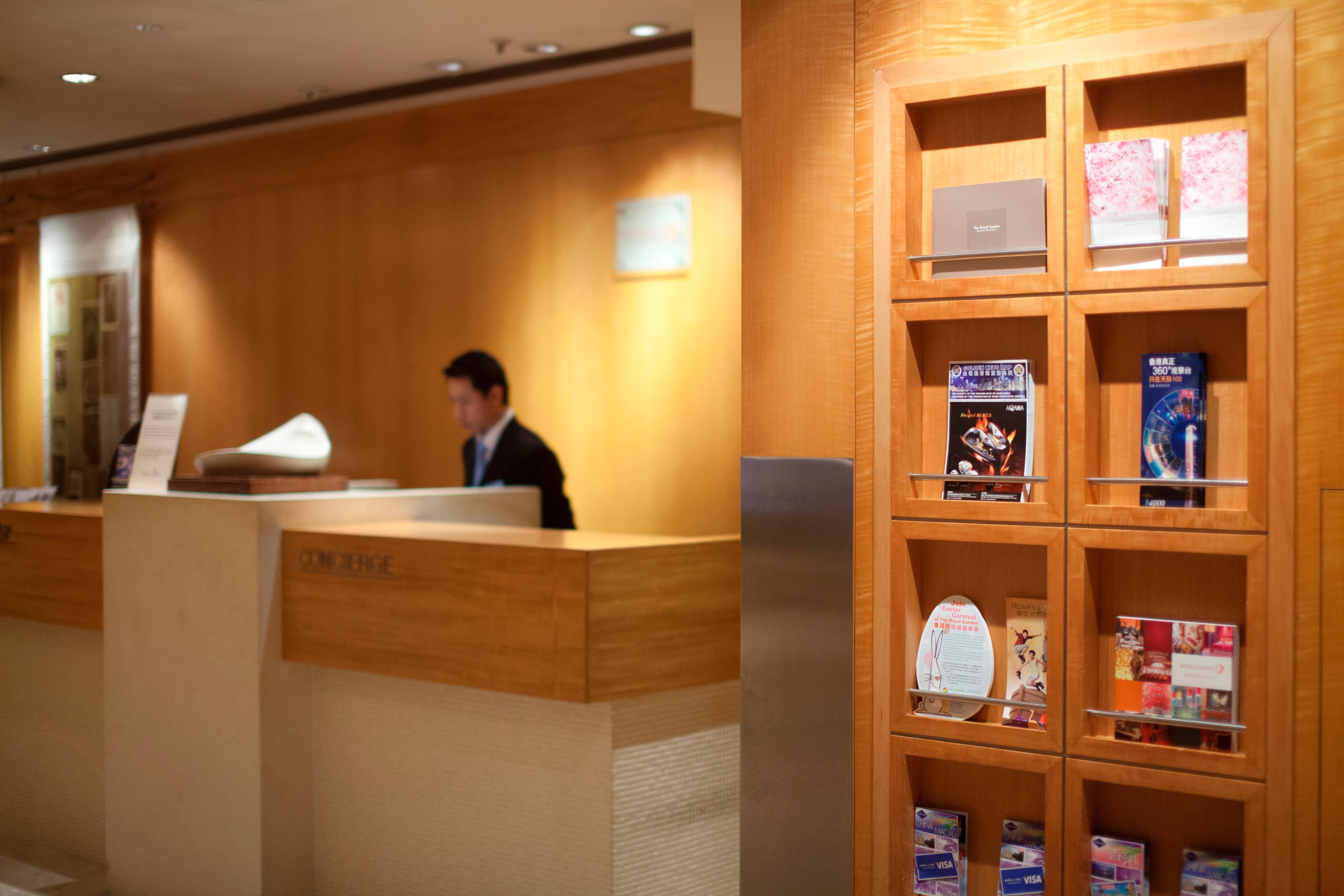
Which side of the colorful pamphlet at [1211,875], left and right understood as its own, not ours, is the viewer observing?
front

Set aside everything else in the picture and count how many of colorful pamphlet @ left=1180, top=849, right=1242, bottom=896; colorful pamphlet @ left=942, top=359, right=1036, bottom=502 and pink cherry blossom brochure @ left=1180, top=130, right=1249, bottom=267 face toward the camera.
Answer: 3

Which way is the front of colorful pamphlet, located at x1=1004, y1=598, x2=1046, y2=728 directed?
toward the camera

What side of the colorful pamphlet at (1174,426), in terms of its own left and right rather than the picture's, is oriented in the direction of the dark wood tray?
right

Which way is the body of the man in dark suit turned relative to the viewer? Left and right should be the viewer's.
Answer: facing the viewer and to the left of the viewer

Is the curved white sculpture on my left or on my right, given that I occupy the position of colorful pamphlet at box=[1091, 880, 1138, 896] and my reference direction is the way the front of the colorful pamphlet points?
on my right

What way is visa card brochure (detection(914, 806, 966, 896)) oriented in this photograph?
toward the camera

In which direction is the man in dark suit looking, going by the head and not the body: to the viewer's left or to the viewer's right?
to the viewer's left

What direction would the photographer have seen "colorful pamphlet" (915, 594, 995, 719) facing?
facing the viewer
